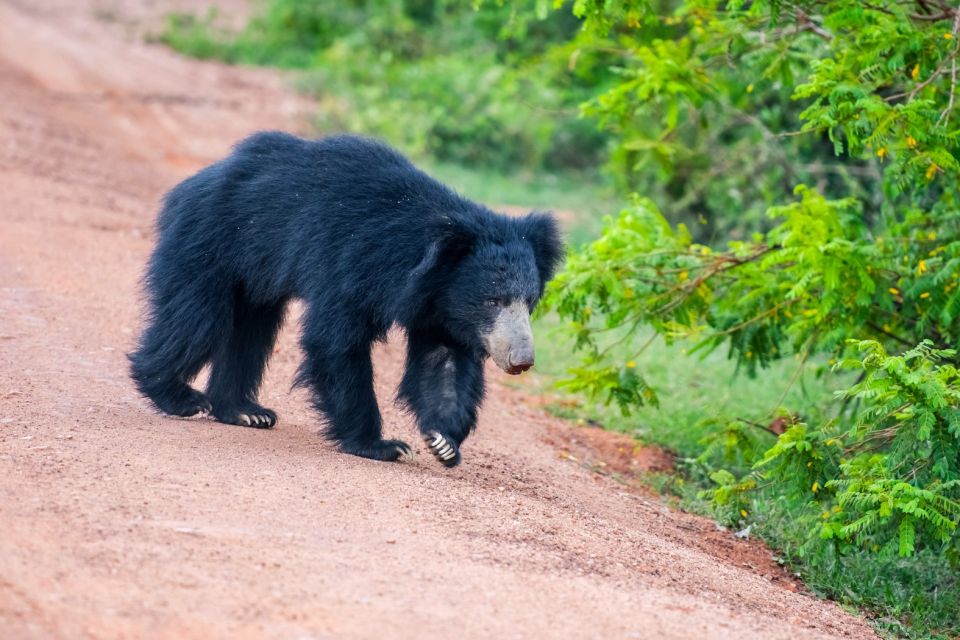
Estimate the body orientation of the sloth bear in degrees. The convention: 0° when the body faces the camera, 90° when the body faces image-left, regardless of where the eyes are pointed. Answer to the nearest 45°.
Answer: approximately 315°
